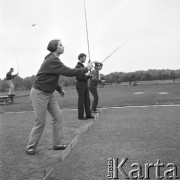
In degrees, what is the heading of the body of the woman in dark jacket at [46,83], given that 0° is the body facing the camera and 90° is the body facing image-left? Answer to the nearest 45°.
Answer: approximately 270°

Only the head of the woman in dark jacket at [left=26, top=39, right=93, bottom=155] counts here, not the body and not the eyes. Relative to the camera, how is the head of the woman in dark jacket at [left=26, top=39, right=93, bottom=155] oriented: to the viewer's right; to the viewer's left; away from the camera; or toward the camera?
to the viewer's right
